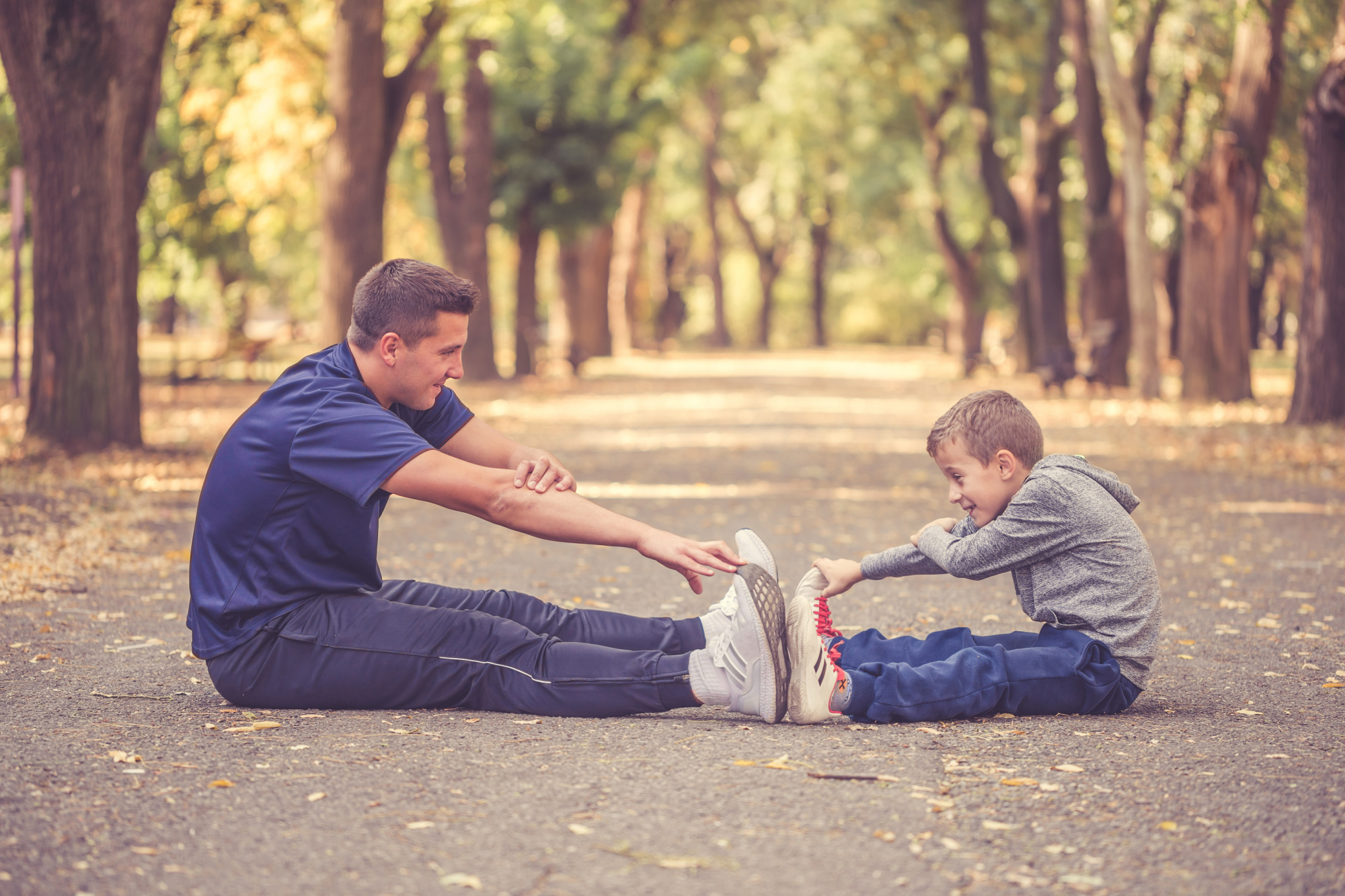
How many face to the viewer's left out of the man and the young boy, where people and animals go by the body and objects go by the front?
1

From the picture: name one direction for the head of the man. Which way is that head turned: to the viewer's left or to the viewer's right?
to the viewer's right

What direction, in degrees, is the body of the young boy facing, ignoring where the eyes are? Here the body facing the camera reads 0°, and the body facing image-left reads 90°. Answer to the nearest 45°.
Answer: approximately 90°

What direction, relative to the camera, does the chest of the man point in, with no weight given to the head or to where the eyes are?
to the viewer's right

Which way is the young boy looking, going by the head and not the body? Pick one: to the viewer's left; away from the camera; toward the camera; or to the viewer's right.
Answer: to the viewer's left

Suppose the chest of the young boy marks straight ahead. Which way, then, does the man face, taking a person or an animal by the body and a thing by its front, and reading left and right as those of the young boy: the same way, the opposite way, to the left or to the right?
the opposite way

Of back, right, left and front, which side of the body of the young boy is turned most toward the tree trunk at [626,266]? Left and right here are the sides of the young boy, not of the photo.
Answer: right

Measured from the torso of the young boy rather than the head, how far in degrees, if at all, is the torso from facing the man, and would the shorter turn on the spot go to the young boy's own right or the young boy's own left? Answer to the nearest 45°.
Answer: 0° — they already face them
